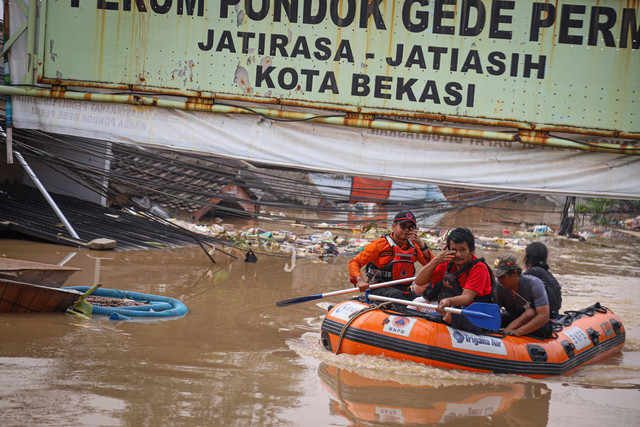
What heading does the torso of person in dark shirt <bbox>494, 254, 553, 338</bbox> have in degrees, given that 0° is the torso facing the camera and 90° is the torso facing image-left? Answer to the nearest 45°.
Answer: approximately 45°

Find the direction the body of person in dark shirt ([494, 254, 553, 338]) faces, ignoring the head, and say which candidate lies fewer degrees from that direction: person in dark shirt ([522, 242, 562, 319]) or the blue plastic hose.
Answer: the blue plastic hose
